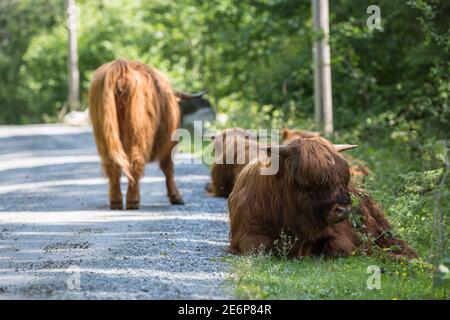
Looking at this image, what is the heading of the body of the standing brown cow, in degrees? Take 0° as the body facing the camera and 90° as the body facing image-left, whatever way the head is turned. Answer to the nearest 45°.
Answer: approximately 225°

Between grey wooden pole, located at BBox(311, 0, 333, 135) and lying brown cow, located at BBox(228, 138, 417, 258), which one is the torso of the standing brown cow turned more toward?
the grey wooden pole

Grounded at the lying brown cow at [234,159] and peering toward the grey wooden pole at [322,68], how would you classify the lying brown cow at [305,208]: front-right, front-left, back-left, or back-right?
back-right

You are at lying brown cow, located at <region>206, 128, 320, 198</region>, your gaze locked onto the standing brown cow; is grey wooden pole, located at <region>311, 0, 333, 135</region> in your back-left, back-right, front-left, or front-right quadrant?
back-right

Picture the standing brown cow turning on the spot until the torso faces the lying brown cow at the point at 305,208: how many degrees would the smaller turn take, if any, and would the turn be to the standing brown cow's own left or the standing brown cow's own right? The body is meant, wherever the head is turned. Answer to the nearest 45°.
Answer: approximately 90° to the standing brown cow's own right
